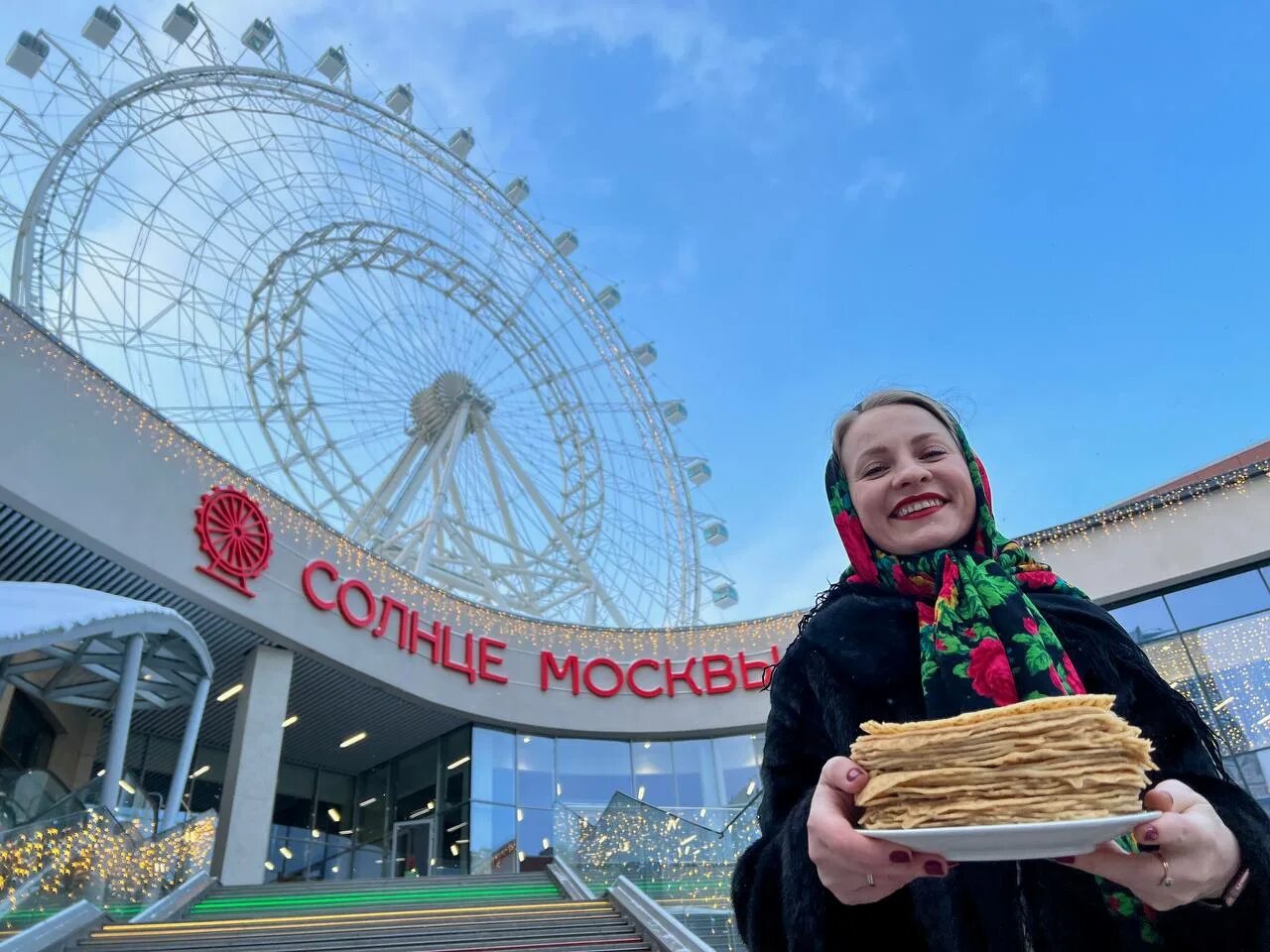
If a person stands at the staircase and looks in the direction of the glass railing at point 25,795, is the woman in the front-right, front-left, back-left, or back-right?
back-left

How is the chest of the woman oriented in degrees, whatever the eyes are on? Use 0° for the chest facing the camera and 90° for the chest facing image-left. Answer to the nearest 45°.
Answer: approximately 0°

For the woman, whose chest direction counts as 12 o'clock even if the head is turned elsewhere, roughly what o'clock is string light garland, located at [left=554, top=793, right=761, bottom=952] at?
The string light garland is roughly at 5 o'clock from the woman.

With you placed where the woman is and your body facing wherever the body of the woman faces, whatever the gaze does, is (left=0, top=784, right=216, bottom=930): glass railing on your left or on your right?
on your right

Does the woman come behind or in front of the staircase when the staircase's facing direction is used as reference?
in front

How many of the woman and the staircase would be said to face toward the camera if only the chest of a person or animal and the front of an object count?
2

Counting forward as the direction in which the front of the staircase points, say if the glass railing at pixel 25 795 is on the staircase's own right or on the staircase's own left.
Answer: on the staircase's own right

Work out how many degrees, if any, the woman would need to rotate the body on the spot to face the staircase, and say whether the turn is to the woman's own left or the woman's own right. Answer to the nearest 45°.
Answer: approximately 135° to the woman's own right
